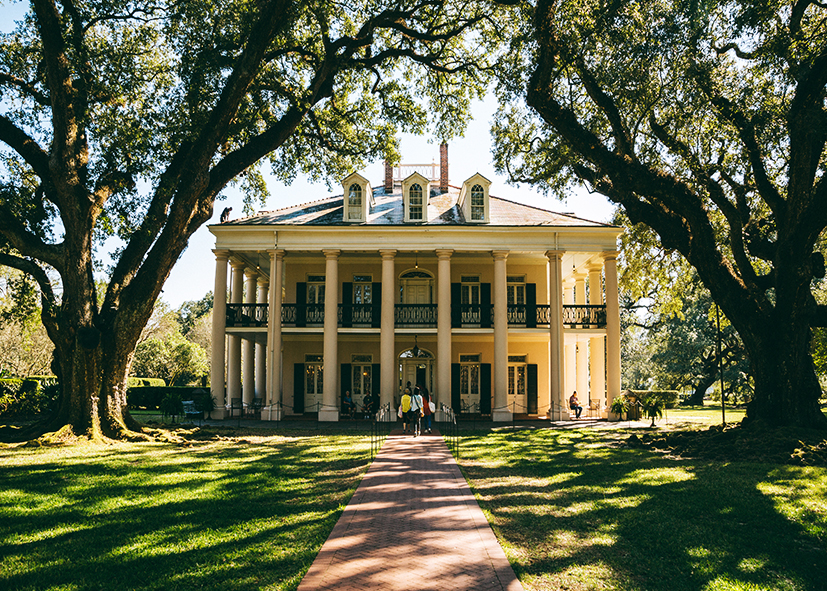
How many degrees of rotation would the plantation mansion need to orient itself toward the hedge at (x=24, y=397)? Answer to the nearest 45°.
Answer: approximately 90° to its right

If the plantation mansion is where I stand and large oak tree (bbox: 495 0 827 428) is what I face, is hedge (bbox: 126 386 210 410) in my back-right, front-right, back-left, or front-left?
back-right

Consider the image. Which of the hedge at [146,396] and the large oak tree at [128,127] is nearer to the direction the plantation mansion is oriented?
the large oak tree

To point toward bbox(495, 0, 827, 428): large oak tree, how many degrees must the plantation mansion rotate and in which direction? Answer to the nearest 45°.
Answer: approximately 45° to its left

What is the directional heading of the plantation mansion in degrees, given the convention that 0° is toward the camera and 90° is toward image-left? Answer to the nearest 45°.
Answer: approximately 0°

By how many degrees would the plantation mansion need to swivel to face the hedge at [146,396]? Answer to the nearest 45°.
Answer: approximately 135° to its right

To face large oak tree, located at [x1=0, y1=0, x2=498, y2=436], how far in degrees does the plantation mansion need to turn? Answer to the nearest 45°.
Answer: approximately 45° to its right

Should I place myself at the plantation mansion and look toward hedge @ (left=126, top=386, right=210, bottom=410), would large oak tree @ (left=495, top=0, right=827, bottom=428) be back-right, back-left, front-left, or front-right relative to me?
back-left

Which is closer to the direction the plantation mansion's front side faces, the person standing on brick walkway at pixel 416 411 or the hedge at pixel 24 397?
the person standing on brick walkway

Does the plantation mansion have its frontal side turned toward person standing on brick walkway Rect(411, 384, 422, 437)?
yes

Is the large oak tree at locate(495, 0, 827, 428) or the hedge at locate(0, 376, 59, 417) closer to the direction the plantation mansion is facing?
the large oak tree
